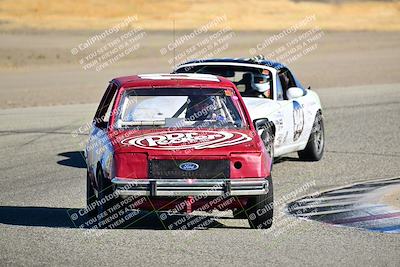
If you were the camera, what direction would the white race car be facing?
facing the viewer and to the left of the viewer

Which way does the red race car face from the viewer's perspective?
toward the camera

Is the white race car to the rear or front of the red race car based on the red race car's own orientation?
to the rear

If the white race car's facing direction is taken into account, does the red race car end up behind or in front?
in front

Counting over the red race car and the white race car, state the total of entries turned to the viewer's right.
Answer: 0
